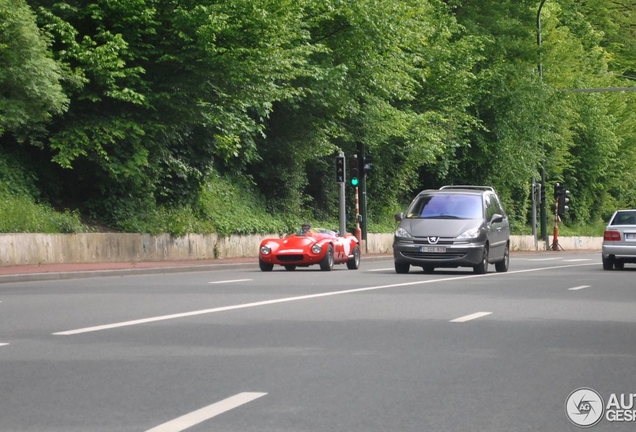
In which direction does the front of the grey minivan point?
toward the camera

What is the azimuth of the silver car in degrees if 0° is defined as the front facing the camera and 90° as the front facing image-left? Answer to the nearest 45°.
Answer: approximately 180°

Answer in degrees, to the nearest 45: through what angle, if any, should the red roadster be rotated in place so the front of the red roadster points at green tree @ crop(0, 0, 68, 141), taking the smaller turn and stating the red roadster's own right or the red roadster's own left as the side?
approximately 45° to the red roadster's own right

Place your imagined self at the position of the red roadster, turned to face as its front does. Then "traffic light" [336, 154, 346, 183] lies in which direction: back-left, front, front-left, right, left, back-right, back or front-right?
back-right

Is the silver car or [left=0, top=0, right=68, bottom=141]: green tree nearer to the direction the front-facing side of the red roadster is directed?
the green tree

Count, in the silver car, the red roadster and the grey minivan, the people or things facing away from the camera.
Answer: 1

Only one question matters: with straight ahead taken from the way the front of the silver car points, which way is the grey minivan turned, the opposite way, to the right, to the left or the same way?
the opposite way

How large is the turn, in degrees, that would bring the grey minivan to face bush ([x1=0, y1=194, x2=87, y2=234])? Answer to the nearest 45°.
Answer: approximately 90° to its right

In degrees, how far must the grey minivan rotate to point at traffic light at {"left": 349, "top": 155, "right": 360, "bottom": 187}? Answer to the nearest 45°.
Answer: approximately 180°

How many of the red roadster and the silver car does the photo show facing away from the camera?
1

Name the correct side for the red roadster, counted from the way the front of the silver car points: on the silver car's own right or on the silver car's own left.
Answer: on the silver car's own left
